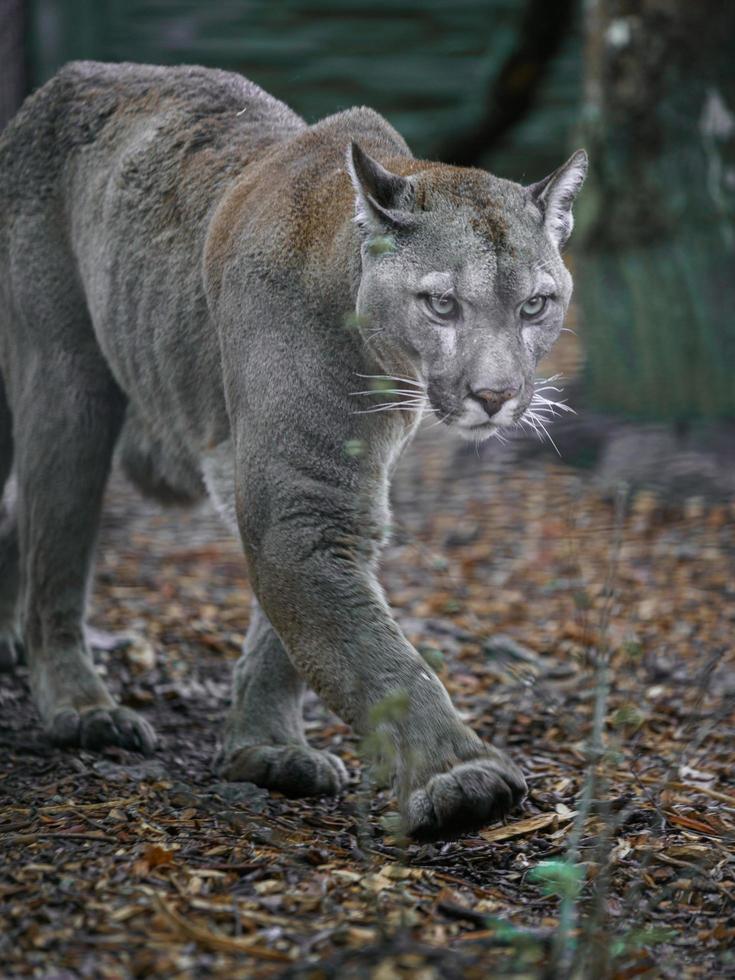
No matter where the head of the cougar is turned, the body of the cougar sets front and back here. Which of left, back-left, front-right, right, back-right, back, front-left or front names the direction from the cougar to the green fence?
back-left

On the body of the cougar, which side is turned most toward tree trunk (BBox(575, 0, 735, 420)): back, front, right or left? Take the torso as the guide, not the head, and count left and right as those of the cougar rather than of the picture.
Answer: left

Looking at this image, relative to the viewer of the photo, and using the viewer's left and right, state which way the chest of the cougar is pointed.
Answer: facing the viewer and to the right of the viewer
